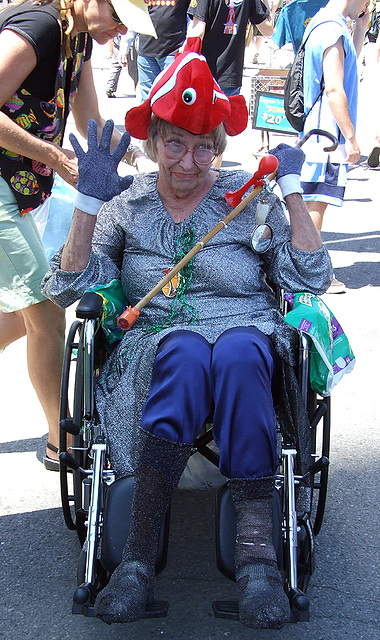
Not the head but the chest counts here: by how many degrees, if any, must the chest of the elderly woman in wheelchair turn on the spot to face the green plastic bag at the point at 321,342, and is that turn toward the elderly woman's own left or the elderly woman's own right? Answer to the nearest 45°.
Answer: approximately 90° to the elderly woman's own left

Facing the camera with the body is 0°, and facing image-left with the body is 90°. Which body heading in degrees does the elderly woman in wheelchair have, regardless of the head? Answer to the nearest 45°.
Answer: approximately 0°
